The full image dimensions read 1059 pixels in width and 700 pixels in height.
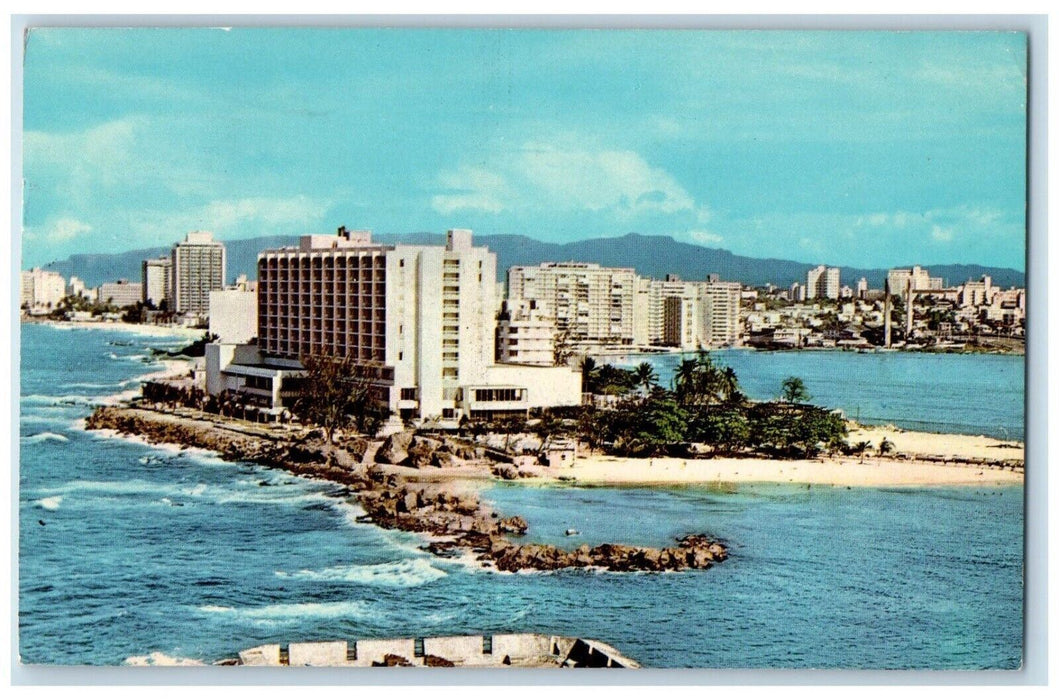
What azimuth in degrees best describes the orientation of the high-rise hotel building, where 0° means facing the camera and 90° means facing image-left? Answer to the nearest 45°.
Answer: approximately 45°

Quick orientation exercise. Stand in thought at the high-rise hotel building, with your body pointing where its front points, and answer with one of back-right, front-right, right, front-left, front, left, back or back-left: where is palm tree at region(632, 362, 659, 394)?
back-left

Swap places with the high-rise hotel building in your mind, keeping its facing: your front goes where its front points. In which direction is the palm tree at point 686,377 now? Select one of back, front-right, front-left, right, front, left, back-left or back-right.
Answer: back-left

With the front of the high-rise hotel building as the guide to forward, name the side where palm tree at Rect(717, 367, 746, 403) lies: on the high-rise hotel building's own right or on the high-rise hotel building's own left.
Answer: on the high-rise hotel building's own left

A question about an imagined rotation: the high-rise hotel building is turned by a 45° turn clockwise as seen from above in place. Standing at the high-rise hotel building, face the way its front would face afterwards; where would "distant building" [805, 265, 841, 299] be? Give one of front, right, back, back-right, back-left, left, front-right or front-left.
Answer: back
